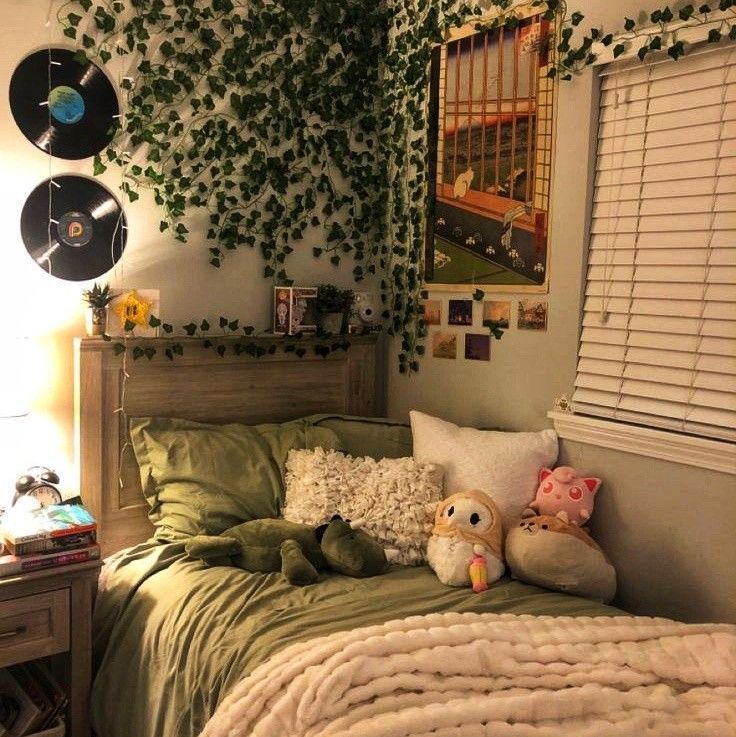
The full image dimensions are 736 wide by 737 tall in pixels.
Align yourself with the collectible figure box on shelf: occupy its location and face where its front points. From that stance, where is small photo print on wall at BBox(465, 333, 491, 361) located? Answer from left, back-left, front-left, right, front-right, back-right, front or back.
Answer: left

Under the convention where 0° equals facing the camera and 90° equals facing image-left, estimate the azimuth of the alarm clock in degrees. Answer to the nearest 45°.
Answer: approximately 315°

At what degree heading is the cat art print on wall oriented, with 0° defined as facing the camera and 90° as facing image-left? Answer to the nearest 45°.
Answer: approximately 45°

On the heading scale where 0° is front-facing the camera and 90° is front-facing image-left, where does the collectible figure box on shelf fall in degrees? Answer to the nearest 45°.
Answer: approximately 0°

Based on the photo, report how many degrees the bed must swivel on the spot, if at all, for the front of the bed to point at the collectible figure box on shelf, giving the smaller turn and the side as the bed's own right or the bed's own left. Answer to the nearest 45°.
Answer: approximately 135° to the bed's own left

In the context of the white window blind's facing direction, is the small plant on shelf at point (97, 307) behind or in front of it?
in front
